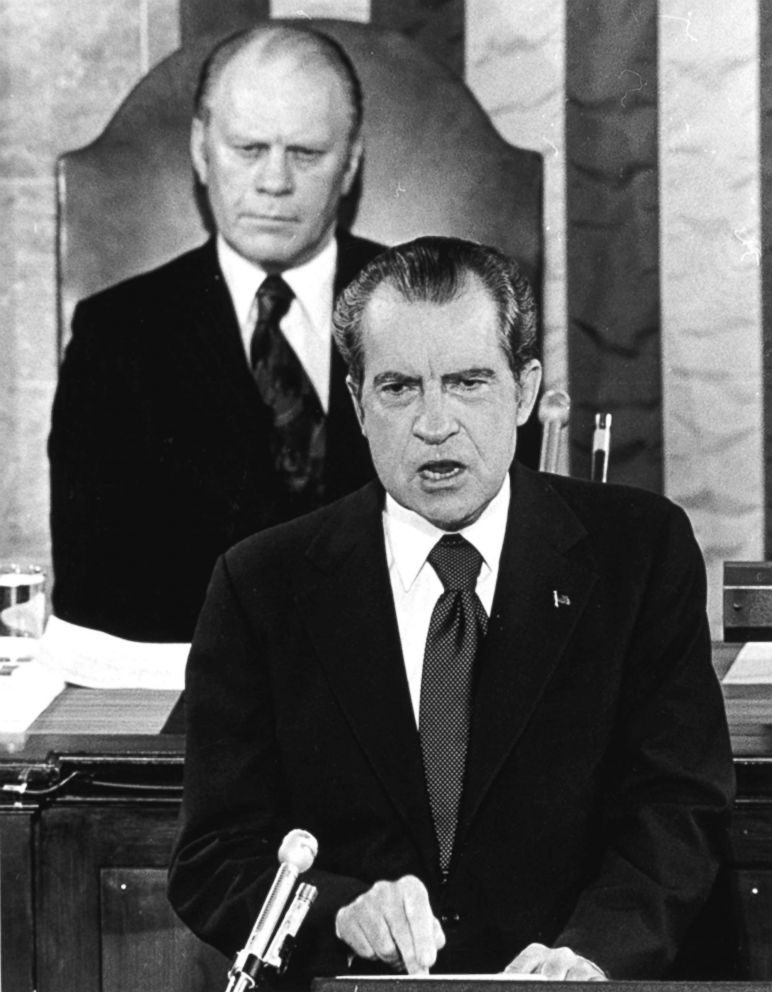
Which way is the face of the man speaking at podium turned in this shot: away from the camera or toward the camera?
toward the camera

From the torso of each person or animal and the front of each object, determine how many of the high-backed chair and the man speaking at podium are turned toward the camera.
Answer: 2

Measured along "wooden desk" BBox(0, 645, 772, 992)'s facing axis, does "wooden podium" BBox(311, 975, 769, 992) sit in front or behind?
in front

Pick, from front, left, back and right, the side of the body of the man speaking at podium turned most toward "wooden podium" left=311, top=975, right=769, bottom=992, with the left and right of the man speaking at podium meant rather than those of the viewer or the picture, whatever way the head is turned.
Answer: front

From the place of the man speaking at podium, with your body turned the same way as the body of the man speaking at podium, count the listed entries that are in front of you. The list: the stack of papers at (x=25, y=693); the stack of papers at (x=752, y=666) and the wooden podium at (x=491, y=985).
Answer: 1

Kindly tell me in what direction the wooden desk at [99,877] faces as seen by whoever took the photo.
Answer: facing the viewer

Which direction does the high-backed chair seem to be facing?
toward the camera

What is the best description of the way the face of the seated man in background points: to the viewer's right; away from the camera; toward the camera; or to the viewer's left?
toward the camera

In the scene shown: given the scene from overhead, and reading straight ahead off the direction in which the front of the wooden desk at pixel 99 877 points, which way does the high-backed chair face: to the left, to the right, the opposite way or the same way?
the same way

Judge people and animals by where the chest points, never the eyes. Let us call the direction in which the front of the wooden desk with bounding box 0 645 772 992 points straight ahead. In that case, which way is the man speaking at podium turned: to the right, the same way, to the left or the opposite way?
the same way

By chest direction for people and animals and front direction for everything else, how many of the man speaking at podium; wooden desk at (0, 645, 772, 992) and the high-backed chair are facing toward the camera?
3

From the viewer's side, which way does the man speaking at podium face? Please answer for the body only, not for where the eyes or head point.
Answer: toward the camera

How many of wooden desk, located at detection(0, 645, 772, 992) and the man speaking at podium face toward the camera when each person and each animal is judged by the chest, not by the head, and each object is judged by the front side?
2
